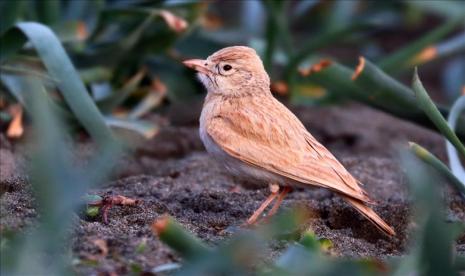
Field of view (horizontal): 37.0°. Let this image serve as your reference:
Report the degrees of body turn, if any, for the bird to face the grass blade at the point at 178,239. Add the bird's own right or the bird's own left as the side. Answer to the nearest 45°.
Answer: approximately 90° to the bird's own left

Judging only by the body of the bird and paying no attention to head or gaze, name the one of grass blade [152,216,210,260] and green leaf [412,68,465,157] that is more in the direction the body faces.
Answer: the grass blade

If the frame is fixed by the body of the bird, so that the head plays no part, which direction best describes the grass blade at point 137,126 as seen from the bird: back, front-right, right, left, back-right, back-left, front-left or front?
front-right

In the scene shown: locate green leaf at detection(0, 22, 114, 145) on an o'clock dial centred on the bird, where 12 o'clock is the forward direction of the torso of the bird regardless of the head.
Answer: The green leaf is roughly at 1 o'clock from the bird.

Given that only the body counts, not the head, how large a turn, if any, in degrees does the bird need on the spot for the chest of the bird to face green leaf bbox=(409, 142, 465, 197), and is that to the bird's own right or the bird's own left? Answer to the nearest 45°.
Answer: approximately 135° to the bird's own left

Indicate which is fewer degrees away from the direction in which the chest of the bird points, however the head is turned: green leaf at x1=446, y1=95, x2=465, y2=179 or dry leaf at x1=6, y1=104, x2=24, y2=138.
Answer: the dry leaf

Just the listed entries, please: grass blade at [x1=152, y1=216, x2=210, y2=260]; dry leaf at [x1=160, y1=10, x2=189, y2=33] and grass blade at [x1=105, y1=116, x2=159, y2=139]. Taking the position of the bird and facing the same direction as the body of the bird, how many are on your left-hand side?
1

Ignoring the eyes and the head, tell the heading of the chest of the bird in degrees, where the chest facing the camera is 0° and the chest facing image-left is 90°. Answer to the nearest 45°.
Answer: approximately 90°
